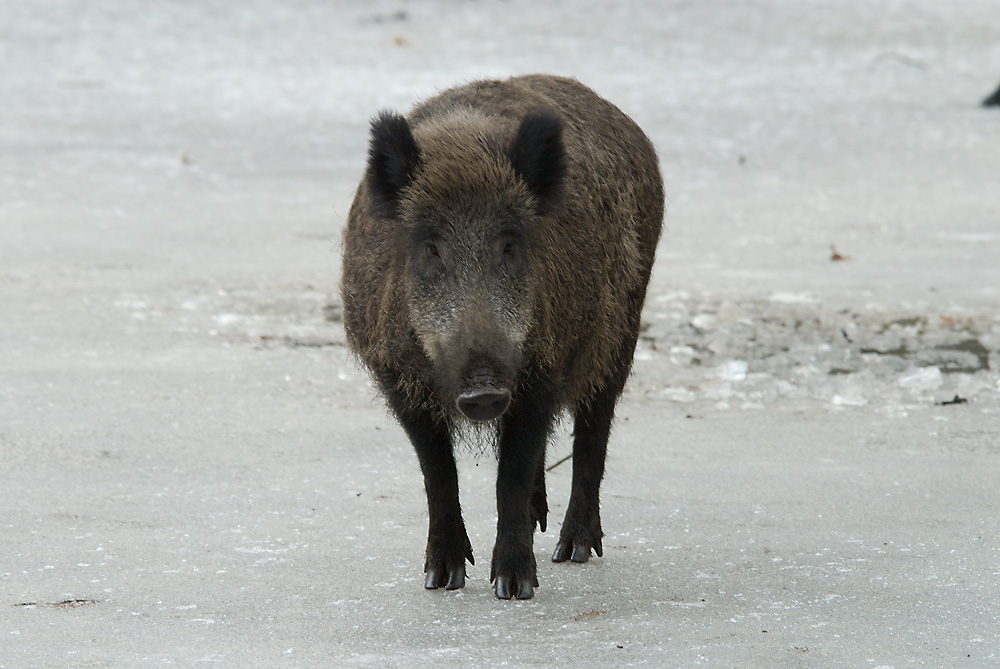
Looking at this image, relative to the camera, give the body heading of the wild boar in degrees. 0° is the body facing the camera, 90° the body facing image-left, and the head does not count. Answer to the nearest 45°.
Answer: approximately 0°
